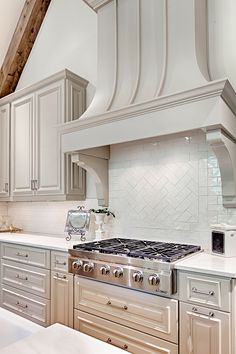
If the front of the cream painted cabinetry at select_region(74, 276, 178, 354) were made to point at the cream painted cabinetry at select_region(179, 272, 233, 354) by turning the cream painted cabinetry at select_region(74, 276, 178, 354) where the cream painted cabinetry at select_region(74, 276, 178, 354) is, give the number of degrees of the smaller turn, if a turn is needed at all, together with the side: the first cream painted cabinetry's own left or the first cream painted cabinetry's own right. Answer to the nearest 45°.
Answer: approximately 90° to the first cream painted cabinetry's own left

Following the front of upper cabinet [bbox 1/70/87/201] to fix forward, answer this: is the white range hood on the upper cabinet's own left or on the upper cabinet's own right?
on the upper cabinet's own left

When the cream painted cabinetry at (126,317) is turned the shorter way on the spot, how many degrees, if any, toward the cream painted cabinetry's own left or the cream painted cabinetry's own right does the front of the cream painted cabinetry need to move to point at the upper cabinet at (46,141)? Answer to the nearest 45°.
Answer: approximately 90° to the cream painted cabinetry's own right

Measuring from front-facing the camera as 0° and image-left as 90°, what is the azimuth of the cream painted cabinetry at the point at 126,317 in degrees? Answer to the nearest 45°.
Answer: approximately 45°

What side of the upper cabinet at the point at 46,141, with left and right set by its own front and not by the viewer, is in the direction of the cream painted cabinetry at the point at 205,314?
left

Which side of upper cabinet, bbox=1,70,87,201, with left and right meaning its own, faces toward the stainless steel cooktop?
left

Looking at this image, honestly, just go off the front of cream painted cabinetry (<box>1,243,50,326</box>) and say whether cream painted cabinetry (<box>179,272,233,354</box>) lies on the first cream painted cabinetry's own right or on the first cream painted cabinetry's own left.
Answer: on the first cream painted cabinetry's own left

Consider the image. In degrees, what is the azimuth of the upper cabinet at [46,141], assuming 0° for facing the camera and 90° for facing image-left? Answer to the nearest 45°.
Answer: approximately 45°
